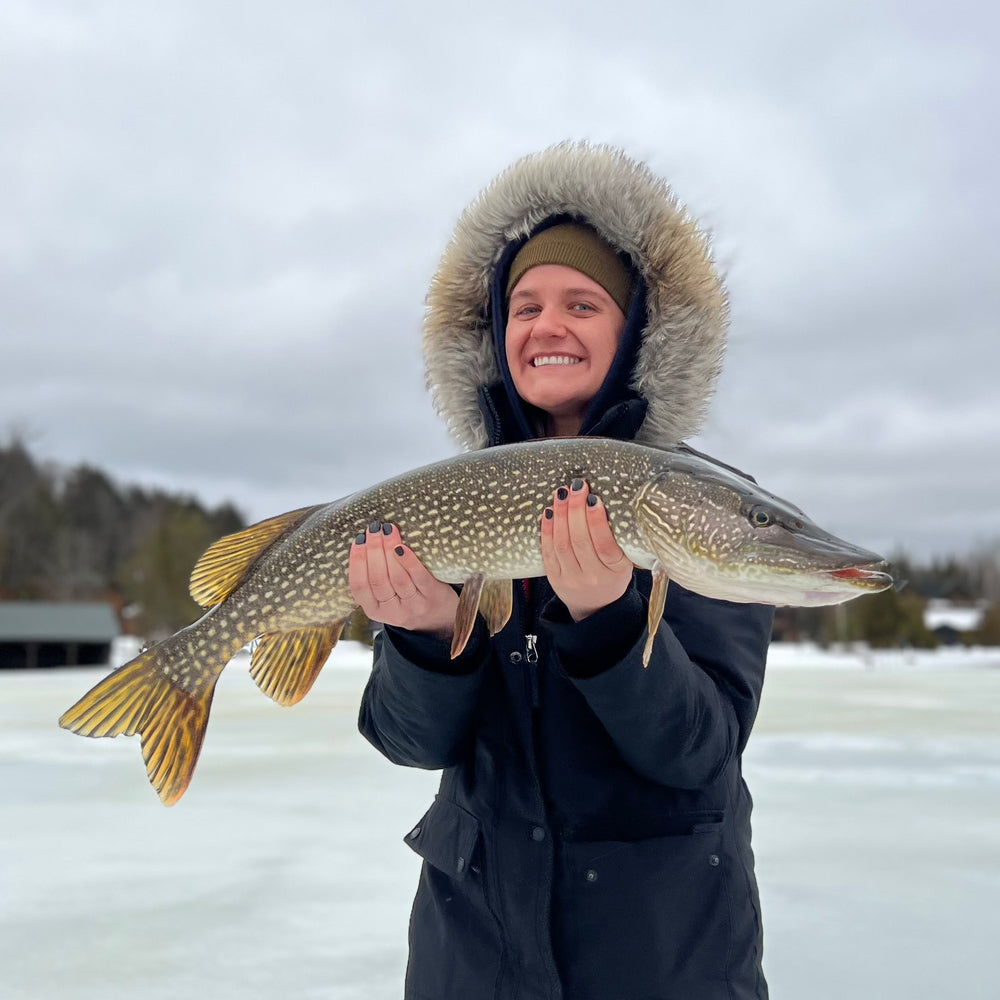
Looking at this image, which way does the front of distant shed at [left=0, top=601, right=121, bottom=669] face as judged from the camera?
facing the viewer

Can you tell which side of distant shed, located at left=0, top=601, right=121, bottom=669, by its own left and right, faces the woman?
front
